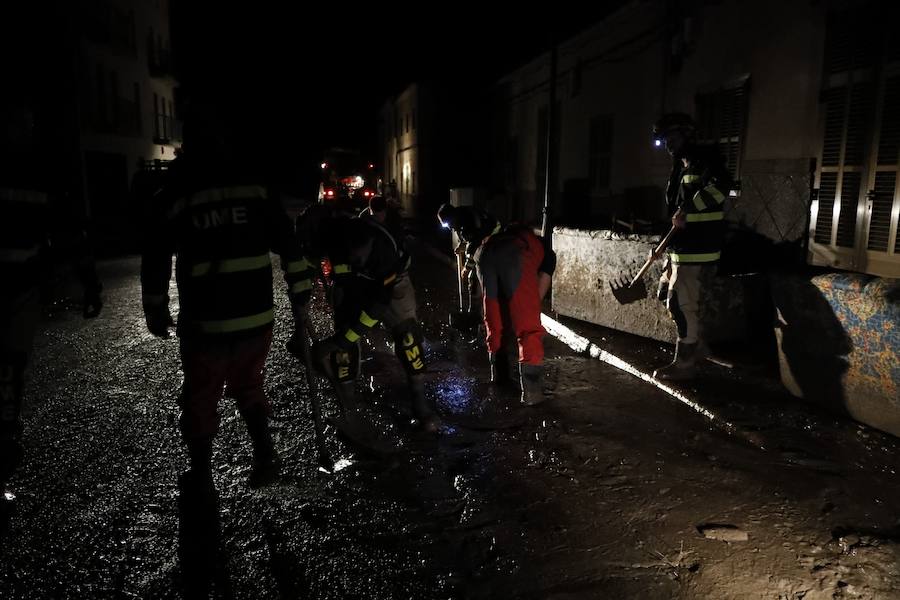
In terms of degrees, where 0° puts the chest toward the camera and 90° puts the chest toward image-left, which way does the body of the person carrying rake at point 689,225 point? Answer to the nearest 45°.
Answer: approximately 90°
